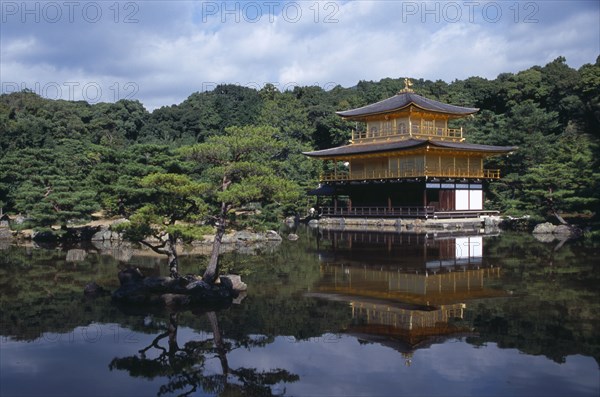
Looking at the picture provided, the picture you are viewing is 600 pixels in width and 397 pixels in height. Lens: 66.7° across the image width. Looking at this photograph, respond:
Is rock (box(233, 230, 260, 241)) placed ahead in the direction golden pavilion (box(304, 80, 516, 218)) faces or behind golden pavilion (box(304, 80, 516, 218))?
ahead

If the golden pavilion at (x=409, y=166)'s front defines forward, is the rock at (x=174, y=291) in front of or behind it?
in front

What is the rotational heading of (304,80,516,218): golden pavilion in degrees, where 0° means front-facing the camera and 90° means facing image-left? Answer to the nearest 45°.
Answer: approximately 45°

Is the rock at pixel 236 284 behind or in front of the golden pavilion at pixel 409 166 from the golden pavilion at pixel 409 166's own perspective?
in front

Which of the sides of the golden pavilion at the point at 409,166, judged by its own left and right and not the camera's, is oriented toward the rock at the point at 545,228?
left

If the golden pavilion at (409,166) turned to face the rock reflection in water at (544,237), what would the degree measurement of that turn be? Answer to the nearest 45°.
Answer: approximately 90° to its left

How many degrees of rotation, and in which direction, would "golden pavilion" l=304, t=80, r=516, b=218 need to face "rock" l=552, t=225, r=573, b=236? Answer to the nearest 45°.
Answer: approximately 90° to its left
